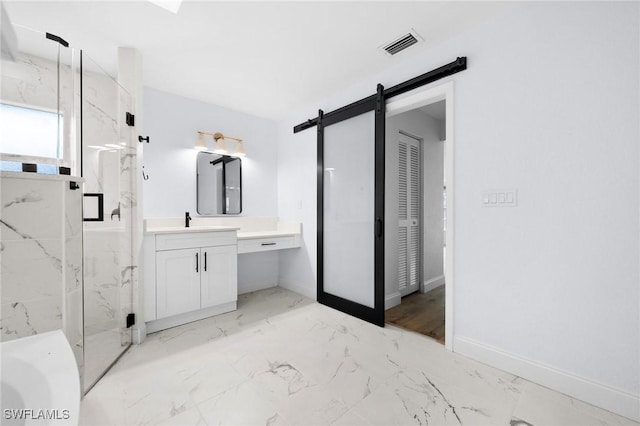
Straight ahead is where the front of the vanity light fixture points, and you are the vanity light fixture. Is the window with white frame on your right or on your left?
on your right

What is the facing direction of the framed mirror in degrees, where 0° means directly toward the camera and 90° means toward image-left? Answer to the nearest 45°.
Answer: approximately 315°

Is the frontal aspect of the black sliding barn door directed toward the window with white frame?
yes

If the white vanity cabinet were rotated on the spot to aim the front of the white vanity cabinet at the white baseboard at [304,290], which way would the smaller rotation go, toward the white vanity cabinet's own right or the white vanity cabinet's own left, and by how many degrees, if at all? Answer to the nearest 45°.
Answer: approximately 45° to the white vanity cabinet's own left

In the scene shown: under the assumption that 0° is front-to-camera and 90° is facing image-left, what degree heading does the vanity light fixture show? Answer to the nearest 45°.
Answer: approximately 315°
